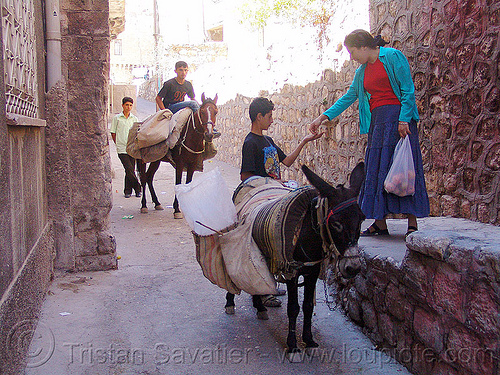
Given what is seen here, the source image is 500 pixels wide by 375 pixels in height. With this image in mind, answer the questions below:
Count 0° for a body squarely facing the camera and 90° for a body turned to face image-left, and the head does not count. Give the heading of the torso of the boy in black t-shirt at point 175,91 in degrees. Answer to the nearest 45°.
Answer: approximately 315°

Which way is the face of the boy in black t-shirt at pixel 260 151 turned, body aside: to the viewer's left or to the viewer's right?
to the viewer's right

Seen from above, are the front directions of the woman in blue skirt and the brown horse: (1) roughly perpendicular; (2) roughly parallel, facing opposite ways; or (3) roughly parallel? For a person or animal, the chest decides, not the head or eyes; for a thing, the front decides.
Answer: roughly perpendicular

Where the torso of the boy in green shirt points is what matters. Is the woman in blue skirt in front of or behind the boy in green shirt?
in front

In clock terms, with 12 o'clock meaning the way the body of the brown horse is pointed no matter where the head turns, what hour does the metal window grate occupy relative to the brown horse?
The metal window grate is roughly at 2 o'clock from the brown horse.

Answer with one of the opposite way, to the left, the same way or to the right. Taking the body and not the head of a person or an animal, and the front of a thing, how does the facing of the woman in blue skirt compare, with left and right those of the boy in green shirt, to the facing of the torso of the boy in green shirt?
to the right

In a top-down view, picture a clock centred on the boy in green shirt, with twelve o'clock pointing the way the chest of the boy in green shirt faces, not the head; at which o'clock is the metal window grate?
The metal window grate is roughly at 12 o'clock from the boy in green shirt.

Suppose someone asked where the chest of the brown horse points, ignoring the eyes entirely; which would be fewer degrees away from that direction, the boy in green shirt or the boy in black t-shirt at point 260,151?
the boy in black t-shirt

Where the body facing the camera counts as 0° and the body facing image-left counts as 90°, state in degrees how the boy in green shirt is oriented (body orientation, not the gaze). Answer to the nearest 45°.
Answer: approximately 0°

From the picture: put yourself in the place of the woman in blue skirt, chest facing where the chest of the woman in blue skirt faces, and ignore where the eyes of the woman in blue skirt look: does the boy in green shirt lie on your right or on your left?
on your right
